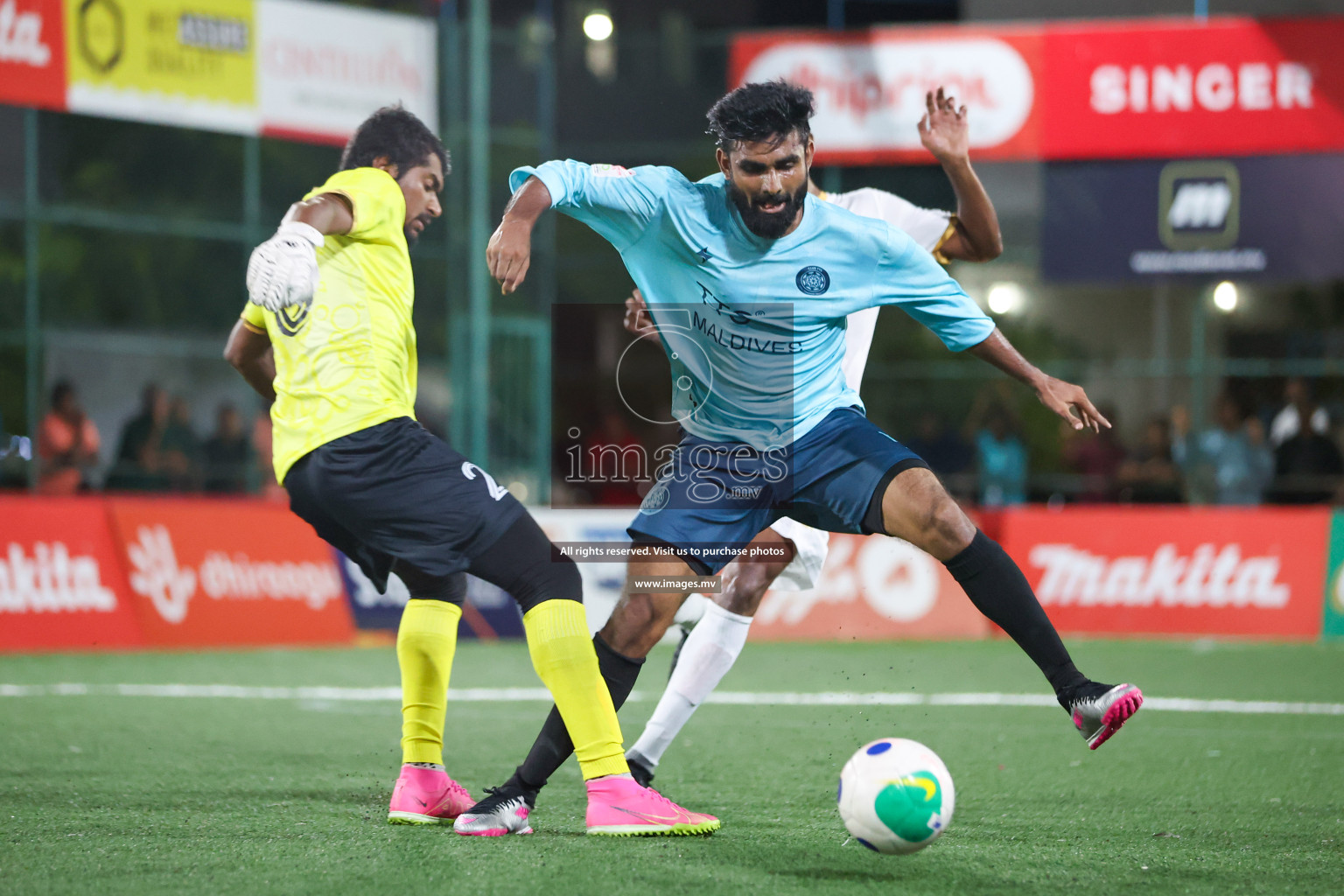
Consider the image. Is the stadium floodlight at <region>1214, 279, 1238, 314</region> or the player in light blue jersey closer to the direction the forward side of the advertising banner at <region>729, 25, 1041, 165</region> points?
the player in light blue jersey

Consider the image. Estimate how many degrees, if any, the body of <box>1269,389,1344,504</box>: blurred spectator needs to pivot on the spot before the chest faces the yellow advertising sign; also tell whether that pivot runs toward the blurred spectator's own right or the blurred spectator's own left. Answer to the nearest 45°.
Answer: approximately 90° to the blurred spectator's own right

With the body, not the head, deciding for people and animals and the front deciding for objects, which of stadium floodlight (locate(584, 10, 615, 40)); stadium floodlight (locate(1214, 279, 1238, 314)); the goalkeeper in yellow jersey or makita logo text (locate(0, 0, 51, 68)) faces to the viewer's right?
the goalkeeper in yellow jersey

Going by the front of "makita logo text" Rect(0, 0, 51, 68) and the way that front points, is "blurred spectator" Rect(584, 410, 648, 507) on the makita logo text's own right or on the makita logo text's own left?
on the makita logo text's own left

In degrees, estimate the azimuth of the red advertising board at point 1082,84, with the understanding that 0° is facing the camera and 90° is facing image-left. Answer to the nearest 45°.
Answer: approximately 0°

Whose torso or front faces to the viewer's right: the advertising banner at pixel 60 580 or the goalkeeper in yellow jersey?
the goalkeeper in yellow jersey

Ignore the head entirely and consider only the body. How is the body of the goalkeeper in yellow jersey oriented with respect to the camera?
to the viewer's right
